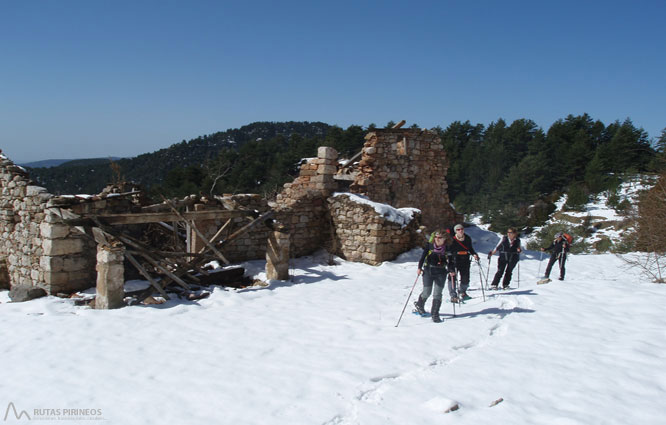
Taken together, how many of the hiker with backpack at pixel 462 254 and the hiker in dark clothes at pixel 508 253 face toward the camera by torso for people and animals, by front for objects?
2

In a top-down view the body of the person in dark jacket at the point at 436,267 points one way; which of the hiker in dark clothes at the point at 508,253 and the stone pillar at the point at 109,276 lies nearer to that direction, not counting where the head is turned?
the stone pillar

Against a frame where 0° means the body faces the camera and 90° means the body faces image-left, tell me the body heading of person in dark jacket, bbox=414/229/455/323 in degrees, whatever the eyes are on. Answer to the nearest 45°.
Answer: approximately 0°

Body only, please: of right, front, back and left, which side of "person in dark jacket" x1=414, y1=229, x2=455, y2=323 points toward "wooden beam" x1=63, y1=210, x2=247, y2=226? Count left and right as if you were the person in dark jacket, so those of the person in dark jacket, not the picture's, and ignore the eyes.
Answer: right

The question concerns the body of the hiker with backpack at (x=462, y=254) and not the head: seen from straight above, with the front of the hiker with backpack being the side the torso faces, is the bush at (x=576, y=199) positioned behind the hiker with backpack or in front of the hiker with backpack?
behind

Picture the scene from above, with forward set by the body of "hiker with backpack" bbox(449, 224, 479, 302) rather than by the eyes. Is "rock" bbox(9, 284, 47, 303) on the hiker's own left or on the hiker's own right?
on the hiker's own right

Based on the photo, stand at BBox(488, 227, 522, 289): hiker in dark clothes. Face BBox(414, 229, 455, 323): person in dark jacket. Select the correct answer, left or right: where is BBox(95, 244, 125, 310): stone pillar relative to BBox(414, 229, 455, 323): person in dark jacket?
right

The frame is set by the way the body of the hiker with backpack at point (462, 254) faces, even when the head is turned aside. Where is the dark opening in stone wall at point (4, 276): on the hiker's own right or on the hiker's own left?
on the hiker's own right
